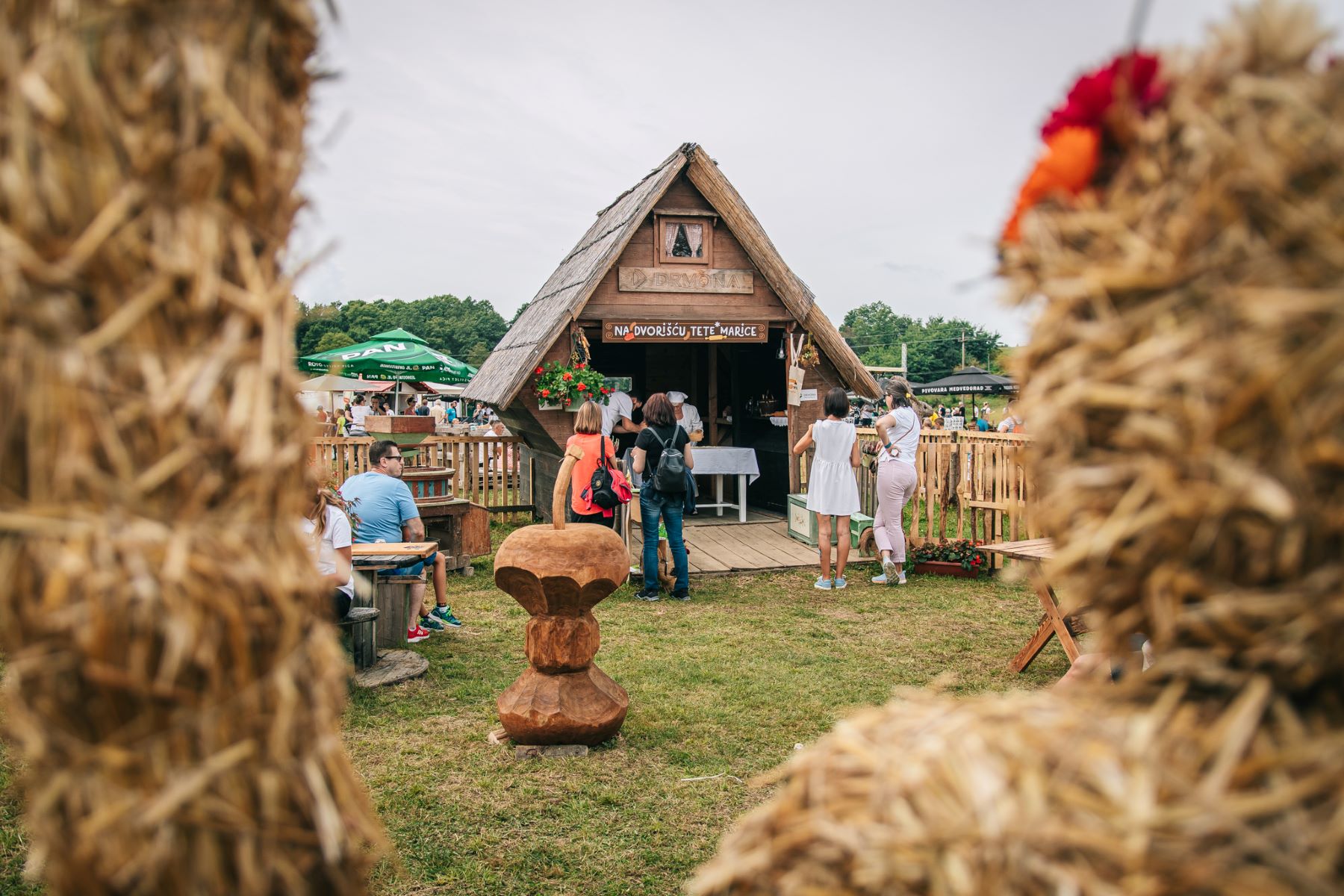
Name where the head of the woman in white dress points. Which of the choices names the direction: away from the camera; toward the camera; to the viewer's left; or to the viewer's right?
away from the camera

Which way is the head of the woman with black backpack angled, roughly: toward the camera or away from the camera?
away from the camera

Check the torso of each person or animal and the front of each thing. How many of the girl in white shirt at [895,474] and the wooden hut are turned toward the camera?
1

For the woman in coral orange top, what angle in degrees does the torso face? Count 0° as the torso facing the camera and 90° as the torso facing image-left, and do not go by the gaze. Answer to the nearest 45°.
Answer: approximately 180°

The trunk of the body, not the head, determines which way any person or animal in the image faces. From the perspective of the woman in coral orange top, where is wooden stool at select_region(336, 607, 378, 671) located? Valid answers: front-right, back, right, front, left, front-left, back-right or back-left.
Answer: back-left

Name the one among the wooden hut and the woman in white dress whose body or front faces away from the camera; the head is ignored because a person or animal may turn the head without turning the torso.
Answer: the woman in white dress

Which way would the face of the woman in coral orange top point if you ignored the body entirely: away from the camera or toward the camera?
away from the camera

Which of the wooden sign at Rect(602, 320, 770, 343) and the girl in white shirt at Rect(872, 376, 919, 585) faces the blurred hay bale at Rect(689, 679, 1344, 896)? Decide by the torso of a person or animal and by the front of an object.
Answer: the wooden sign

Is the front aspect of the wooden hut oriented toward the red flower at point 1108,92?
yes

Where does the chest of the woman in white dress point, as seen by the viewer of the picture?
away from the camera

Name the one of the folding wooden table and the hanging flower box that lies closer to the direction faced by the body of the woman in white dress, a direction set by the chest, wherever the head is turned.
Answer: the hanging flower box

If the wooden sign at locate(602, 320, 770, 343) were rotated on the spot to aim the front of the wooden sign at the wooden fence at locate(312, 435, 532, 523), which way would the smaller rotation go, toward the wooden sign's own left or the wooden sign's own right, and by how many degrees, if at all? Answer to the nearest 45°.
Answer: approximately 90° to the wooden sign's own right
